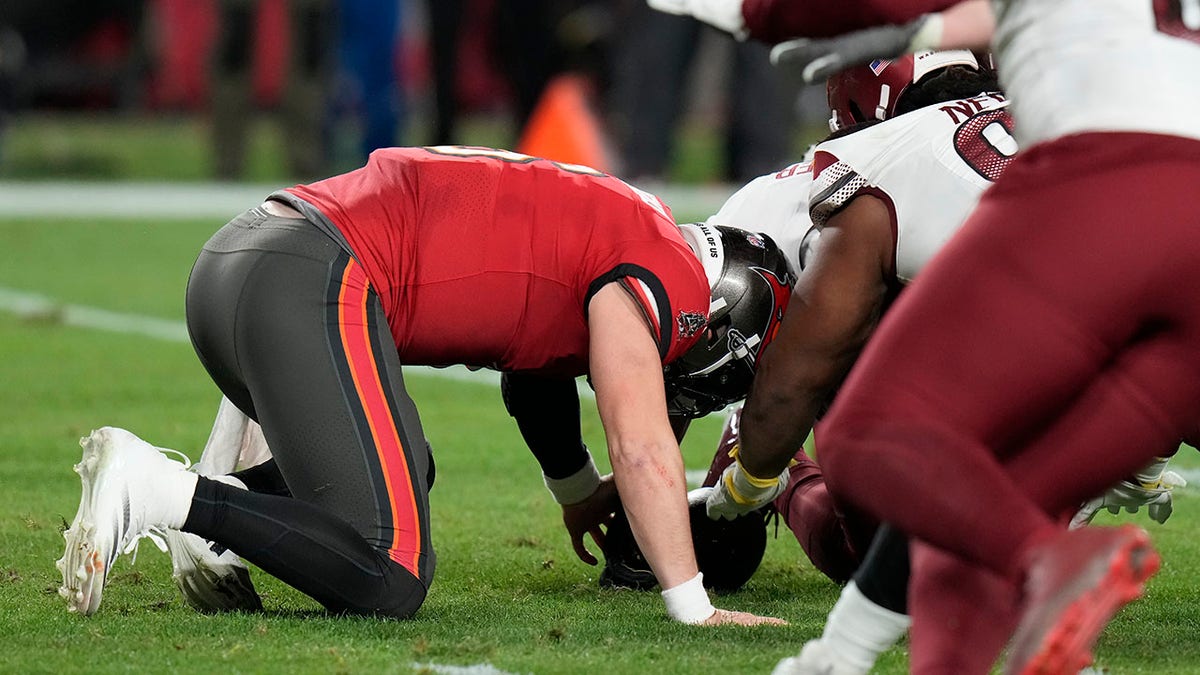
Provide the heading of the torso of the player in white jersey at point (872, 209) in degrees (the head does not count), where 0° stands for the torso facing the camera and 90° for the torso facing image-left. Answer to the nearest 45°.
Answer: approximately 90°

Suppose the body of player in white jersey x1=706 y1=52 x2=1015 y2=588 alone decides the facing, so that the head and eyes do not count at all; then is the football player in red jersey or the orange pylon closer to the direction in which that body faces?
the football player in red jersey

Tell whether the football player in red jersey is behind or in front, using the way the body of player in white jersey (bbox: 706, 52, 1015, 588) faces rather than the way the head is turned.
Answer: in front

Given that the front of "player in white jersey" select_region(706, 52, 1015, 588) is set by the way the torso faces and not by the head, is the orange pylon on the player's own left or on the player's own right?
on the player's own right
